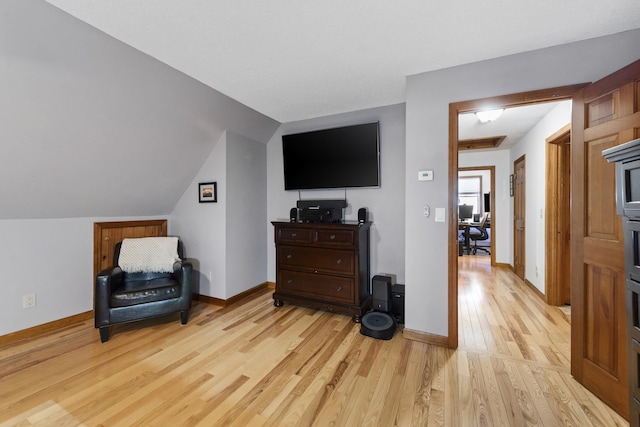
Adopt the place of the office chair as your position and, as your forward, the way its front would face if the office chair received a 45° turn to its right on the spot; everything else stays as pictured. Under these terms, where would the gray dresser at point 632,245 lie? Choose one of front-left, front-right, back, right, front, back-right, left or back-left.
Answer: back-left

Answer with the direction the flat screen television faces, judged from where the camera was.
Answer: facing the viewer and to the left of the viewer

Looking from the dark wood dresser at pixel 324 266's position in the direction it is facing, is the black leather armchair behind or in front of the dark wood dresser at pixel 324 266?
in front

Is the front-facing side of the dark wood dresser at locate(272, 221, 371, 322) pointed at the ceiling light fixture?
no

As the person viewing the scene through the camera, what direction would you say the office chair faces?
facing to the left of the viewer

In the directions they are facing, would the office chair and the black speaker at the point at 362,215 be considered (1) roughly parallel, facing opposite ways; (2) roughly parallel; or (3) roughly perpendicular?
roughly perpendicular

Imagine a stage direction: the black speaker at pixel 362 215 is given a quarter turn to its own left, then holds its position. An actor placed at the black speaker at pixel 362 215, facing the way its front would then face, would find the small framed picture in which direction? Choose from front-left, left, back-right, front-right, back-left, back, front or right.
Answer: back-right

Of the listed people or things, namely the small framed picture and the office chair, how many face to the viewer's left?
1

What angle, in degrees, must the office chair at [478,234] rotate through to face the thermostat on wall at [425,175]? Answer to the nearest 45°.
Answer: approximately 90° to its left

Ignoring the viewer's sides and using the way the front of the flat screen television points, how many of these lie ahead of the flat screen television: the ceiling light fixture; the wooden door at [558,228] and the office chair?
0

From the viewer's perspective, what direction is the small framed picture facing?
toward the camera

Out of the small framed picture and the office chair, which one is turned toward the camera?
the small framed picture

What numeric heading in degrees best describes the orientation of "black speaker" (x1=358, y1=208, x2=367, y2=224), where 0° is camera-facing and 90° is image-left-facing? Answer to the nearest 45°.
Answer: approximately 45°

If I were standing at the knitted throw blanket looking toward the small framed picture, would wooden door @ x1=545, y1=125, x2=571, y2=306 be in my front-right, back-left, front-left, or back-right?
front-right

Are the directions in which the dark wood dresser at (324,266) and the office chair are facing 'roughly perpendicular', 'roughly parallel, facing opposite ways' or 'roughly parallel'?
roughly perpendicular

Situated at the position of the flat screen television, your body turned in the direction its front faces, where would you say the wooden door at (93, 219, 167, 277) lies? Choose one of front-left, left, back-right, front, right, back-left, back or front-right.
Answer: front-right

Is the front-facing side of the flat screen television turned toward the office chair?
no
